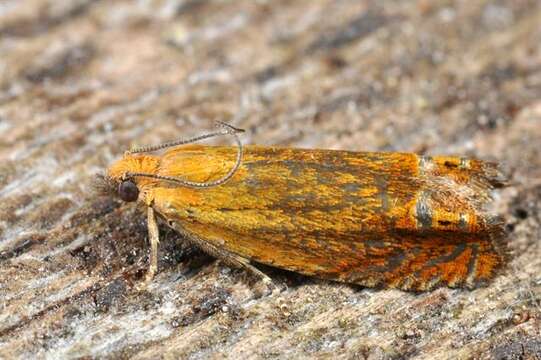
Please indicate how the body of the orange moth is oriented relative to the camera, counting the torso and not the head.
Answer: to the viewer's left
